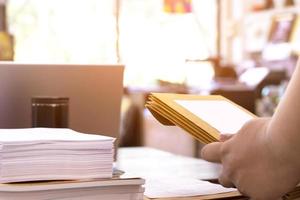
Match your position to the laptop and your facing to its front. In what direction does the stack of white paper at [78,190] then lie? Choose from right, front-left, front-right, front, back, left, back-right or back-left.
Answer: back

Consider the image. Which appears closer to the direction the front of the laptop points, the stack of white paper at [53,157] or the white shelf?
the white shelf

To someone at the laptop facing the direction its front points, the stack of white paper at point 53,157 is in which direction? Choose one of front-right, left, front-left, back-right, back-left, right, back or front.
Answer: back

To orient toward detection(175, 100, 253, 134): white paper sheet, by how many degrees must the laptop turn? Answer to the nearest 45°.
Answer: approximately 135° to its right

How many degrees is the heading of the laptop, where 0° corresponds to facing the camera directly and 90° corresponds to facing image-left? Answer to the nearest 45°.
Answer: approximately 180°

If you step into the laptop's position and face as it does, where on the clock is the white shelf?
The white shelf is roughly at 1 o'clock from the laptop.
